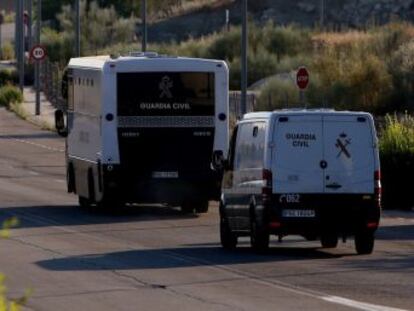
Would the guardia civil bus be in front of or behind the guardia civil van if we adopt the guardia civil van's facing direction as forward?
in front

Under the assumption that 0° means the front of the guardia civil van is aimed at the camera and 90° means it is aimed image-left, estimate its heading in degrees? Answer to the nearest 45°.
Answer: approximately 180°

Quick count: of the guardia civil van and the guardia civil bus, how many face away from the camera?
2

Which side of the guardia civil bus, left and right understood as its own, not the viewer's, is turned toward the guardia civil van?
back

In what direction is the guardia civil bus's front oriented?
away from the camera
